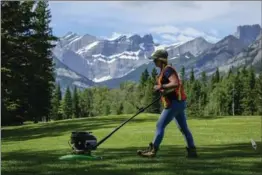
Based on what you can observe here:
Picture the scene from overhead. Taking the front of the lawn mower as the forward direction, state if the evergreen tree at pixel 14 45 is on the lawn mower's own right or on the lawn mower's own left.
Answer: on the lawn mower's own right

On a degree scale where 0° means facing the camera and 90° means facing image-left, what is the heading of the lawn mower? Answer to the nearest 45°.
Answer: approximately 90°
